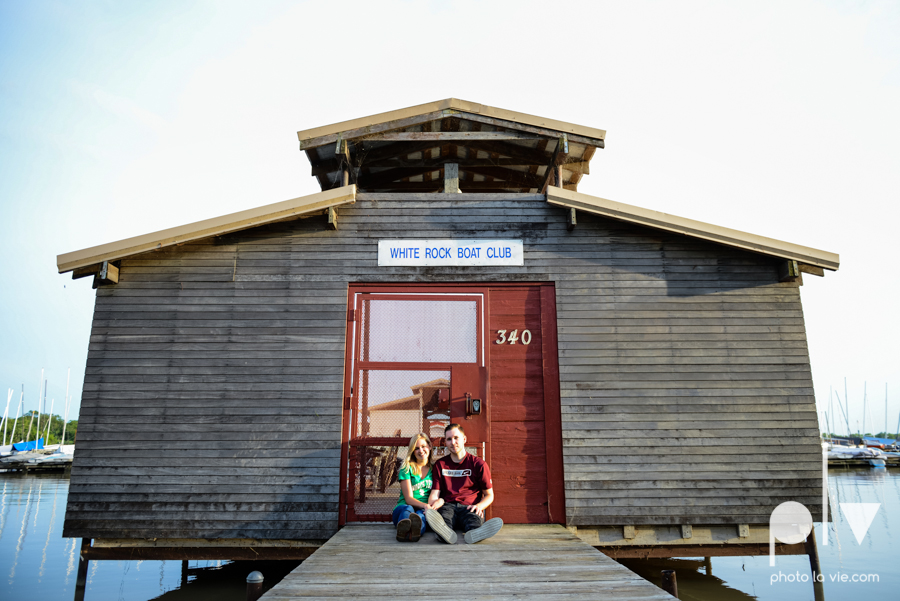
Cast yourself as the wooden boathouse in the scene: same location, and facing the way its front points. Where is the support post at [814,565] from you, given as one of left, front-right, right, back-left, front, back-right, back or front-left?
left

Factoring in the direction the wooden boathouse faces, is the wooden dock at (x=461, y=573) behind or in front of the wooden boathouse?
in front

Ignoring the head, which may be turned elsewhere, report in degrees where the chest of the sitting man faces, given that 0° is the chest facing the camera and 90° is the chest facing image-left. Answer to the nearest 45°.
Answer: approximately 0°

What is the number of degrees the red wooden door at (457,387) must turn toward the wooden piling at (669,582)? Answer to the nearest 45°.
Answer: approximately 45° to its left

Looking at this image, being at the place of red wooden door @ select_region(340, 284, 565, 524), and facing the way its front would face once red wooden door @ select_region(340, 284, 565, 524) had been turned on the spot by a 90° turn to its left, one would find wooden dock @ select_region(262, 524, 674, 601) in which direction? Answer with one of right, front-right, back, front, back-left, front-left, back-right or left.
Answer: right

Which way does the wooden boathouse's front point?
toward the camera

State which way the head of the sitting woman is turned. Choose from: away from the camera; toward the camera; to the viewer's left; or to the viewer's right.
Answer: toward the camera

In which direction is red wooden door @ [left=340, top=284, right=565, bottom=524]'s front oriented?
toward the camera

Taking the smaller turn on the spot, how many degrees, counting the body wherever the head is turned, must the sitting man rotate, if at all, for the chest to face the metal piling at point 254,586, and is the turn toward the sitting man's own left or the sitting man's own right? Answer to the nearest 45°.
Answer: approximately 45° to the sitting man's own right

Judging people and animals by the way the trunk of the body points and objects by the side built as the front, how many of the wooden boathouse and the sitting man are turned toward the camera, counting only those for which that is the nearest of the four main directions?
2

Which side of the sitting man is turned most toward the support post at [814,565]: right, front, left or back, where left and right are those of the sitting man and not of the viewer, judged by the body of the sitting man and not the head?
left

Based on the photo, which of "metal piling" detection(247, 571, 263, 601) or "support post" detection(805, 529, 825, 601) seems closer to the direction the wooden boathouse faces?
the metal piling
